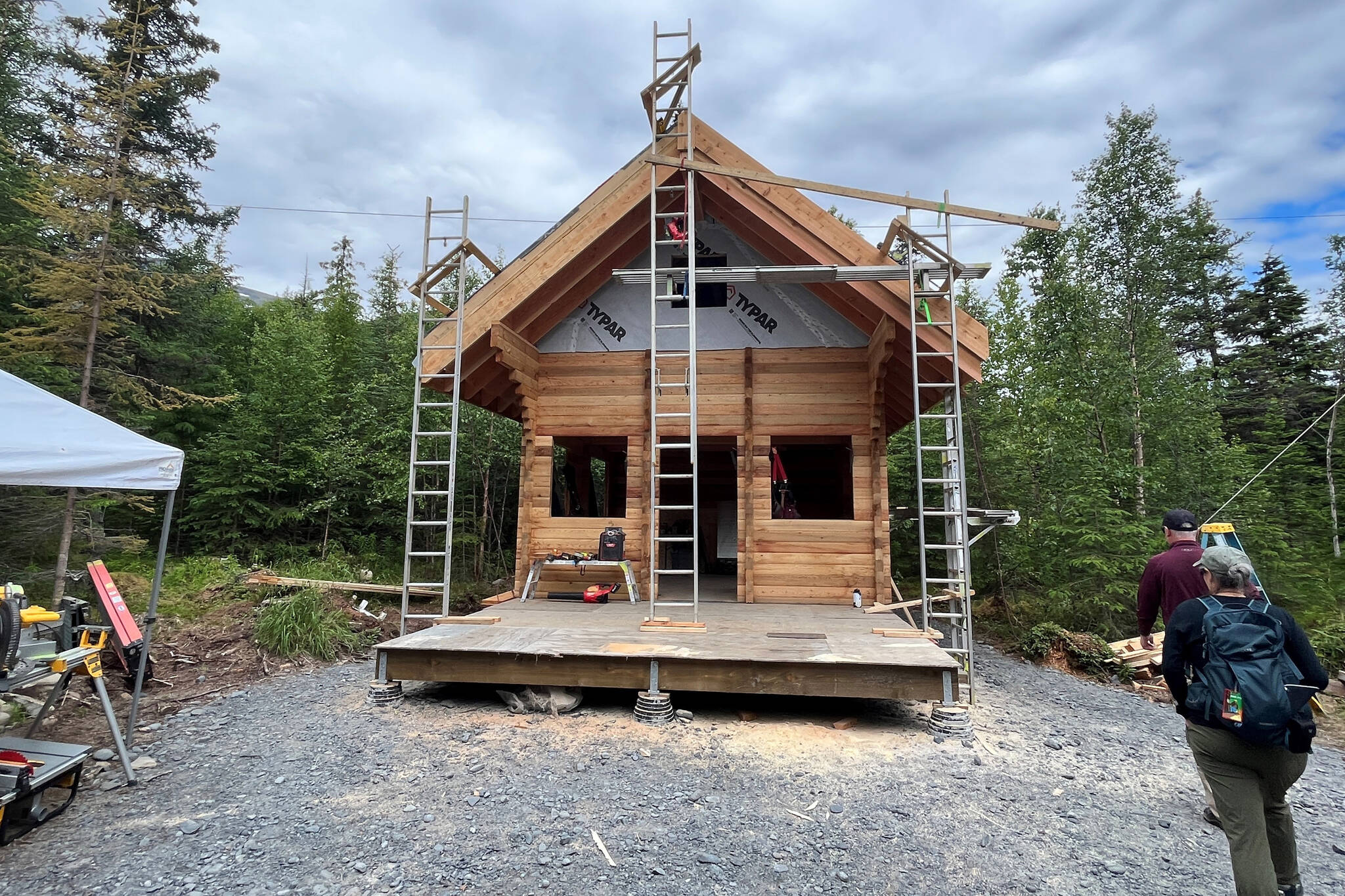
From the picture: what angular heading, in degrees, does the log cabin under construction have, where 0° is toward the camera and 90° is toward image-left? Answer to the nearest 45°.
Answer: approximately 0°

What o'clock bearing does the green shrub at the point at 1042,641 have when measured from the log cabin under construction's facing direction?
The green shrub is roughly at 9 o'clock from the log cabin under construction.

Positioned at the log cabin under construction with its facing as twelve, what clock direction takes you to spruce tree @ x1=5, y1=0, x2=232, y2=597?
The spruce tree is roughly at 3 o'clock from the log cabin under construction.

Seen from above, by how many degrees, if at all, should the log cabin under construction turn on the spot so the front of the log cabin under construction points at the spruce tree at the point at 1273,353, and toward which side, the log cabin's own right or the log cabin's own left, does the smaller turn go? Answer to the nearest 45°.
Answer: approximately 135° to the log cabin's own left

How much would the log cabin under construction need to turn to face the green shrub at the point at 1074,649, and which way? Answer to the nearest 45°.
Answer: approximately 90° to its left

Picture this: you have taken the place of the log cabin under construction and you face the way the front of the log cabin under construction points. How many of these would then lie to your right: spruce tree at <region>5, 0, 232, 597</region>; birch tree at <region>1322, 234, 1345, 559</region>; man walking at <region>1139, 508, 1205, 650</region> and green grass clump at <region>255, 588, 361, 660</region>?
2

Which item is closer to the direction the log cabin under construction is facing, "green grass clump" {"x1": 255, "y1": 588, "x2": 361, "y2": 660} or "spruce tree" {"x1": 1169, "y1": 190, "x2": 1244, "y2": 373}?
the green grass clump

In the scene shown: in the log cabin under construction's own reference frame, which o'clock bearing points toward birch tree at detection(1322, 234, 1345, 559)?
The birch tree is roughly at 8 o'clock from the log cabin under construction.

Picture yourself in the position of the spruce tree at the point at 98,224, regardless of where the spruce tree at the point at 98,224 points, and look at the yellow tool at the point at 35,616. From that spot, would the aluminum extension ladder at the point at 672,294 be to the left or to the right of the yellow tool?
left

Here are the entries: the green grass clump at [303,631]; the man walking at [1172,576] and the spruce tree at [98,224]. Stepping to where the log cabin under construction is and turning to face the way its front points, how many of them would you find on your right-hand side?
2
